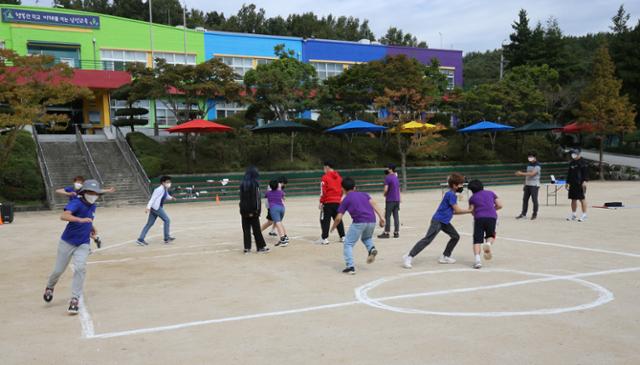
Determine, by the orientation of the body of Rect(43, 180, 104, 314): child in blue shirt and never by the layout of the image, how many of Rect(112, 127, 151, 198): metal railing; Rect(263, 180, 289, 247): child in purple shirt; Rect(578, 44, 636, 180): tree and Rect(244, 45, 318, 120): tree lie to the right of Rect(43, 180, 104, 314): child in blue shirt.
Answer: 0

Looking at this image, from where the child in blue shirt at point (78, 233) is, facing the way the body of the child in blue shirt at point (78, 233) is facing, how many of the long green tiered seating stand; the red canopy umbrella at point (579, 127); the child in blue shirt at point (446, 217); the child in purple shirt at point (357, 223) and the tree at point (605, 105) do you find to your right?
0

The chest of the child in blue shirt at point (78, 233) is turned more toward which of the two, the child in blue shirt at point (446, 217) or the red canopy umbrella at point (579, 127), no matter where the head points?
the child in blue shirt

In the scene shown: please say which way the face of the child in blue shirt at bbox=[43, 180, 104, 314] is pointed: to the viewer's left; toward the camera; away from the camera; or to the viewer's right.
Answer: toward the camera

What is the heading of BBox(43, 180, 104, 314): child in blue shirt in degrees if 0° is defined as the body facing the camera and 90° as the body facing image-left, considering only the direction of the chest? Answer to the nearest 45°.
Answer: approximately 315°

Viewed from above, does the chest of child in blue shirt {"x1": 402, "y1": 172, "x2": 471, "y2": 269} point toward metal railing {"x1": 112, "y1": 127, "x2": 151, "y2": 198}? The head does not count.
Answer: no

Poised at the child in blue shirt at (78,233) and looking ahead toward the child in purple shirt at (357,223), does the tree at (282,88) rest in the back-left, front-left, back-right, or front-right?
front-left

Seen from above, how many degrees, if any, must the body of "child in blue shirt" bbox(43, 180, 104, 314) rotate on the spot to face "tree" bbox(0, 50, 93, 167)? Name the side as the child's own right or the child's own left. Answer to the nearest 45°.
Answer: approximately 135° to the child's own left

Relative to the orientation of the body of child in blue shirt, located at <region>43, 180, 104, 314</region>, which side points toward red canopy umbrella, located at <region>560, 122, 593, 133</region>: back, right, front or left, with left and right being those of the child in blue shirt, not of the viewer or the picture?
left

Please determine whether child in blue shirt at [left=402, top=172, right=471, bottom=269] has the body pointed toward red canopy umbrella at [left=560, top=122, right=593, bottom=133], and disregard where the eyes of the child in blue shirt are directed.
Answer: no
